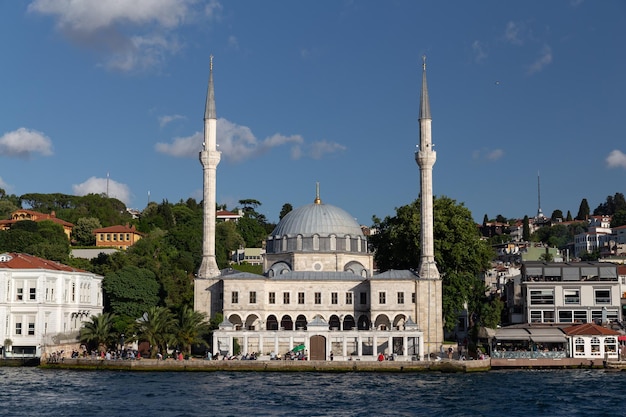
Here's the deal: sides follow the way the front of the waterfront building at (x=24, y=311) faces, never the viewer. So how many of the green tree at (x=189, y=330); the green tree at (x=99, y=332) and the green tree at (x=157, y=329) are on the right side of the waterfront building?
0

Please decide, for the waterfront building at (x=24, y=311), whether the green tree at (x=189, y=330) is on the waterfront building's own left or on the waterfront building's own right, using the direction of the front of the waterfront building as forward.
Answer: on the waterfront building's own left

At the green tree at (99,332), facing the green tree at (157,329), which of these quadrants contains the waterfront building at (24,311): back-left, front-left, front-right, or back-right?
back-left

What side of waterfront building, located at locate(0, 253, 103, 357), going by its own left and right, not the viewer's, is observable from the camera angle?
front

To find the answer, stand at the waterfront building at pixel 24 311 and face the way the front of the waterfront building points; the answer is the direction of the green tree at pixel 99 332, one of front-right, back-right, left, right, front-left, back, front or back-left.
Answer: left

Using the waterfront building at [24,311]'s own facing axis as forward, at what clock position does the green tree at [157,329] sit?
The green tree is roughly at 10 o'clock from the waterfront building.

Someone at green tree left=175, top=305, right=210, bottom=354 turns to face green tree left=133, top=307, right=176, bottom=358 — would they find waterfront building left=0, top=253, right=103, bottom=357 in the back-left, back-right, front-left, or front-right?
front-right

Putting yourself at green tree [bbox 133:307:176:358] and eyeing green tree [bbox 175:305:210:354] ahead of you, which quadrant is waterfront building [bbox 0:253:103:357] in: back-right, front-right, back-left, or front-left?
back-left
